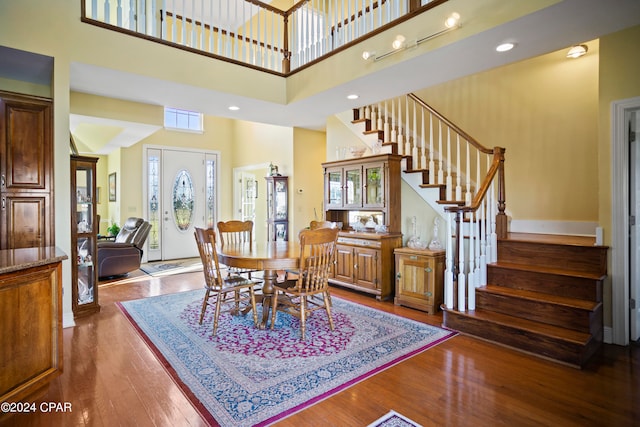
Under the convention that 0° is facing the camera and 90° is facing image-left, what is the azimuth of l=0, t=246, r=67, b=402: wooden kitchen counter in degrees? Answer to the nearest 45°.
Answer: approximately 315°

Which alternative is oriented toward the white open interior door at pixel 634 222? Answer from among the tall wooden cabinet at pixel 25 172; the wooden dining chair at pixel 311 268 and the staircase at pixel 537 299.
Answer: the tall wooden cabinet

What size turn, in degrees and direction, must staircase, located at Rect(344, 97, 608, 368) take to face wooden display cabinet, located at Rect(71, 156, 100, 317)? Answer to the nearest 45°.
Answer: approximately 45° to its right

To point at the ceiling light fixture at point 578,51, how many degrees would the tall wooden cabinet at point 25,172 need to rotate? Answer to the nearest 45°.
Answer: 0° — it already faces it

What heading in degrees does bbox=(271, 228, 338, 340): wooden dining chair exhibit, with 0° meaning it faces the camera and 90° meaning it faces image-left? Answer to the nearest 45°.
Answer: approximately 135°

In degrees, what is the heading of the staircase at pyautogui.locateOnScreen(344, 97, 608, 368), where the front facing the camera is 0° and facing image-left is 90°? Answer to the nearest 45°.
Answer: approximately 45°
